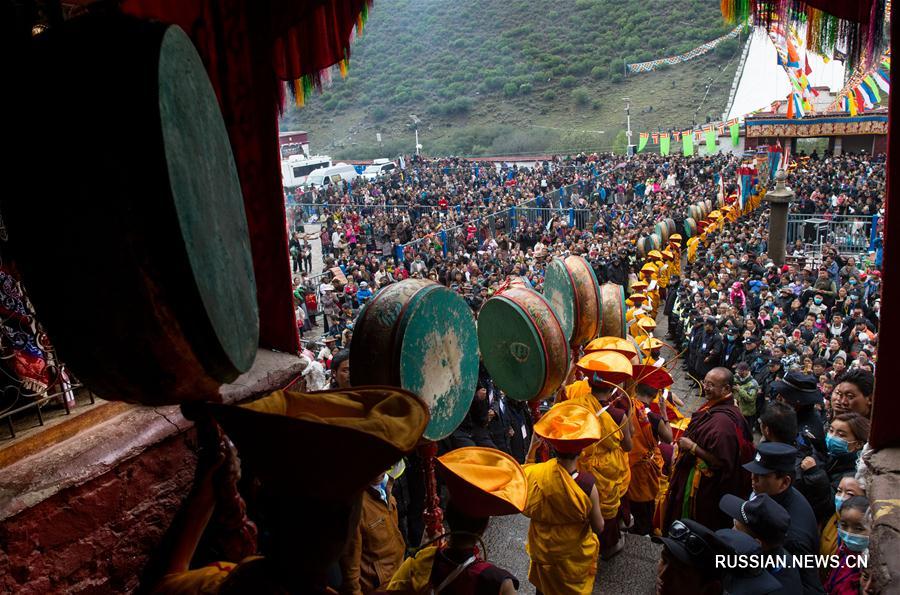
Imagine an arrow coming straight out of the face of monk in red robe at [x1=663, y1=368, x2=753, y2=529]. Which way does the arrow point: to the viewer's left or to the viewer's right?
to the viewer's left

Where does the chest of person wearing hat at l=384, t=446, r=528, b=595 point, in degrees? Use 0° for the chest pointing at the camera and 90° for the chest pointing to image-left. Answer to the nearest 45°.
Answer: approximately 180°

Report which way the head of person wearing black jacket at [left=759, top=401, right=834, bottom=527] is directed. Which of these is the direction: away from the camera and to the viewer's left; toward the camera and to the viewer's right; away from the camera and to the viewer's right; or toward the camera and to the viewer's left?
away from the camera and to the viewer's left

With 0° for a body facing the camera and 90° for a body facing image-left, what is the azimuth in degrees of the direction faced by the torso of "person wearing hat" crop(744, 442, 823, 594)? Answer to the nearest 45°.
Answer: approximately 90°

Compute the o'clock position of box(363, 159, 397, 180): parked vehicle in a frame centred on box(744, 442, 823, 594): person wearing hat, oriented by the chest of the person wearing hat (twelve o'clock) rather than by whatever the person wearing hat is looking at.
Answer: The parked vehicle is roughly at 2 o'clock from the person wearing hat.

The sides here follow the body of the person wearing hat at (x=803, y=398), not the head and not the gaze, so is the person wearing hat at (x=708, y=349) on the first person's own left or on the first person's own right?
on the first person's own right

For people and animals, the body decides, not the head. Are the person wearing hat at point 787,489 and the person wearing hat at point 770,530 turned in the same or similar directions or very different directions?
same or similar directions

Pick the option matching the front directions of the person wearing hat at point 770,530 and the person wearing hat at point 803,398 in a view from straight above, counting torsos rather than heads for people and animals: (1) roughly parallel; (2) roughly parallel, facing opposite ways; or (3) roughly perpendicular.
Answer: roughly parallel

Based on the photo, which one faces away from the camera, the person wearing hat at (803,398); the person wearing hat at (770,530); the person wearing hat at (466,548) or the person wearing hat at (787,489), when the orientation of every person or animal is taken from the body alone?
the person wearing hat at (466,548)

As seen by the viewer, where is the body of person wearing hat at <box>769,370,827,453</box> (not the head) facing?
to the viewer's left

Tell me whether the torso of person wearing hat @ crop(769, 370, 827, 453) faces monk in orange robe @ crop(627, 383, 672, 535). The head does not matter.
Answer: yes

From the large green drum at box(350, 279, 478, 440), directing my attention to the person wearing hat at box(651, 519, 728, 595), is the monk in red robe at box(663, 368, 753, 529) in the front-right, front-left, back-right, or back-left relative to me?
front-left

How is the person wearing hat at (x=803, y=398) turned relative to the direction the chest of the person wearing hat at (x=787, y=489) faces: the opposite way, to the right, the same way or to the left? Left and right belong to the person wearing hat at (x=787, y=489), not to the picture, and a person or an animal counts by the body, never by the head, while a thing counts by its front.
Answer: the same way

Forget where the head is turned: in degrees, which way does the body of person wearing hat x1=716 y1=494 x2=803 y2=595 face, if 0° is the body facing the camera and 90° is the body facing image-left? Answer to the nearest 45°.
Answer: approximately 90°

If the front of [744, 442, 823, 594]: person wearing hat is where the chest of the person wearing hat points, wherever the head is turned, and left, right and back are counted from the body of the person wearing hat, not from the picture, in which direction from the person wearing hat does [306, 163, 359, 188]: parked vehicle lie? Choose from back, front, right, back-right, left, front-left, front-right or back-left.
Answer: front-right
